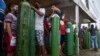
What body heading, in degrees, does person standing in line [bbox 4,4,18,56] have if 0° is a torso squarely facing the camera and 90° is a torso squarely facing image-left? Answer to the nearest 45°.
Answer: approximately 270°

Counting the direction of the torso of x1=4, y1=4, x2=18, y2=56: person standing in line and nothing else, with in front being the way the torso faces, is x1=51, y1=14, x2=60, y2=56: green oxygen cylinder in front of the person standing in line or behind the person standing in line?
in front

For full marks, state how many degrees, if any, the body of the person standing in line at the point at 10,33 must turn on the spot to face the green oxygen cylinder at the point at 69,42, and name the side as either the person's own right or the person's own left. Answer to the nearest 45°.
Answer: approximately 45° to the person's own left
